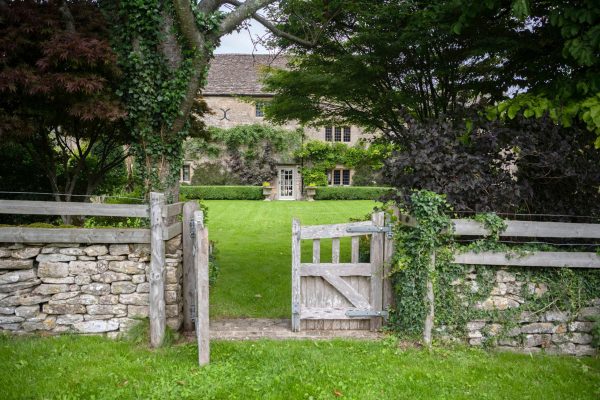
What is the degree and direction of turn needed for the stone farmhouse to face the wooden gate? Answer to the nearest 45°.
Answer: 0° — it already faces it

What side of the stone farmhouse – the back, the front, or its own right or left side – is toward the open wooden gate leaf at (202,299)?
front

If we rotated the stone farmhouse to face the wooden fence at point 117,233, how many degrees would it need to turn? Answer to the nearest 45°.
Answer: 0° — it already faces it

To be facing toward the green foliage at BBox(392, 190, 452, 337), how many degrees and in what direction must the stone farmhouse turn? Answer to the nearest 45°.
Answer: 0° — it already faces it

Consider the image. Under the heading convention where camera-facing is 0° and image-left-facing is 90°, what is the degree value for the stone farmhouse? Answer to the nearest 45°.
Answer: approximately 0°

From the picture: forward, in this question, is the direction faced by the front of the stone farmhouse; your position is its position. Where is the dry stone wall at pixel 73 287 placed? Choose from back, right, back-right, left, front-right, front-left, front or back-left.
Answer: front

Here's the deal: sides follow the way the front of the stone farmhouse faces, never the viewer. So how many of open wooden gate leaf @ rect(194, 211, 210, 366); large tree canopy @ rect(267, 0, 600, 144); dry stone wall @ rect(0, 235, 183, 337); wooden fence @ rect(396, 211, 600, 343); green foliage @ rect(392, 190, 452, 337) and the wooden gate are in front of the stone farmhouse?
6

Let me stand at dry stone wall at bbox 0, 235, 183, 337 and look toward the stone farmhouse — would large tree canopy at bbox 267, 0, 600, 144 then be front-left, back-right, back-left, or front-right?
front-right

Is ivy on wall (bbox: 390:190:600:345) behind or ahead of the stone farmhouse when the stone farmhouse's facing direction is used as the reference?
ahead

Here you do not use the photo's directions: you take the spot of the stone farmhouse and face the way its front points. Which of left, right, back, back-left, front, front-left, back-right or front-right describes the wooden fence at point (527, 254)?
front

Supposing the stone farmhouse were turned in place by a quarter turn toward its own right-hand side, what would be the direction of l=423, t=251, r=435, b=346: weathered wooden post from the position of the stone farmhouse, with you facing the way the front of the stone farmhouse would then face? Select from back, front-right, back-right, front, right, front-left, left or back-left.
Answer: left
